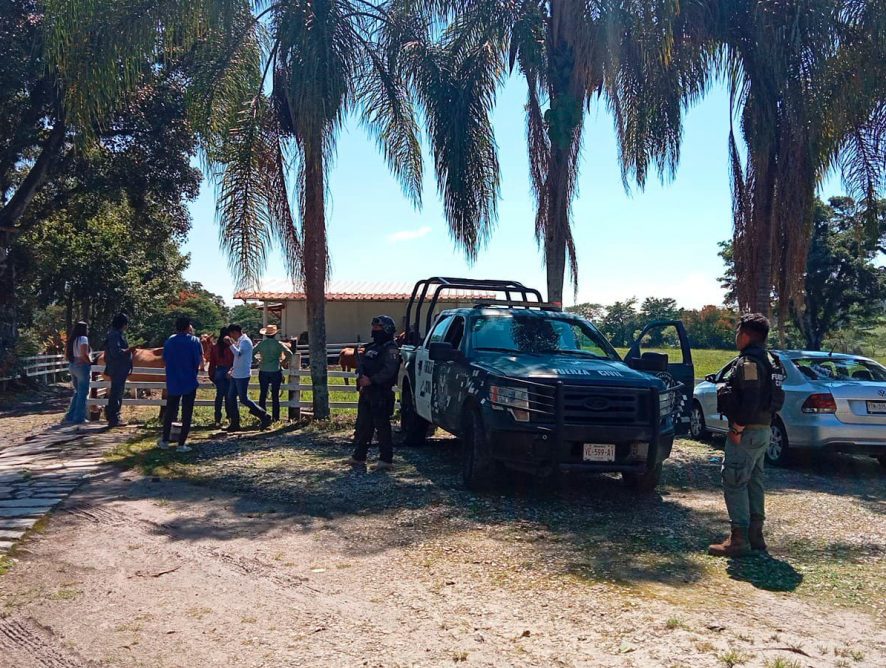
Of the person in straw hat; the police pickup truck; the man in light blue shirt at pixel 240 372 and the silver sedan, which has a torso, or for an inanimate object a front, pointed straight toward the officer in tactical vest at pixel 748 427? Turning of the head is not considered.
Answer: the police pickup truck

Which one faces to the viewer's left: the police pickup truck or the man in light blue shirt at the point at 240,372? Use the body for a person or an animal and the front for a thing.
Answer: the man in light blue shirt

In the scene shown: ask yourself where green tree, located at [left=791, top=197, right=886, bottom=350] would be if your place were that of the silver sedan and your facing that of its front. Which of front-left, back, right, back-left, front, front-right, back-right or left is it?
front-right

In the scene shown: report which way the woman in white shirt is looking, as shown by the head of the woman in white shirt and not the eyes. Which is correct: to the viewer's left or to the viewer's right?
to the viewer's right

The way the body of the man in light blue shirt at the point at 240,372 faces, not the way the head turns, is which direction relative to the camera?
to the viewer's left

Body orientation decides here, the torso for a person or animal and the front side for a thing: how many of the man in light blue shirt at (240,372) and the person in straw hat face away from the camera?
1

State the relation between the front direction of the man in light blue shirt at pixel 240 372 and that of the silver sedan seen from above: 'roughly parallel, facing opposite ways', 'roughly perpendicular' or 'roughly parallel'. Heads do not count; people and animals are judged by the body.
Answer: roughly perpendicular

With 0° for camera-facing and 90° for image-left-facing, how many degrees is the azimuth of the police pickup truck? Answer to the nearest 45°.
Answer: approximately 315°

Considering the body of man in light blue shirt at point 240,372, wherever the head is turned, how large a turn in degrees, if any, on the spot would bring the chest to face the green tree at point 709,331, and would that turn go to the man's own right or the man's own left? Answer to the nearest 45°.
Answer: approximately 135° to the man's own right
